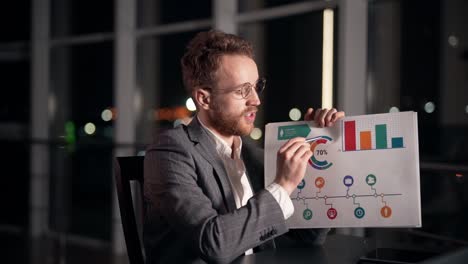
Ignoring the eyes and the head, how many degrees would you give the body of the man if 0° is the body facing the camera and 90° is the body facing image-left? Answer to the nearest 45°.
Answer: approximately 315°
